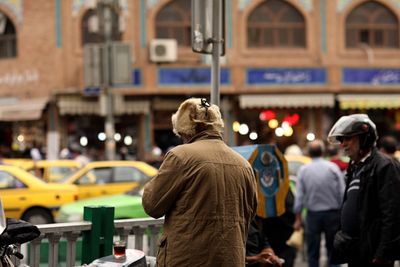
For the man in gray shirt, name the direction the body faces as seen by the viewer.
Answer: away from the camera

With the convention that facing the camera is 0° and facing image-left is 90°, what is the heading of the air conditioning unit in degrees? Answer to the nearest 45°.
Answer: approximately 0°

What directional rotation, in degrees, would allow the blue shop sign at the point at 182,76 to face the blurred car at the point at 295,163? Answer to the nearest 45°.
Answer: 0° — it already faces it

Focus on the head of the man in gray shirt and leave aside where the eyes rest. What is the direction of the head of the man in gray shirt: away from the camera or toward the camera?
away from the camera

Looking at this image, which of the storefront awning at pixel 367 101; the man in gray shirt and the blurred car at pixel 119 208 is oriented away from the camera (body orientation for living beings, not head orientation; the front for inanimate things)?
the man in gray shirt

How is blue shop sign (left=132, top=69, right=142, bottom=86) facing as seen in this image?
toward the camera

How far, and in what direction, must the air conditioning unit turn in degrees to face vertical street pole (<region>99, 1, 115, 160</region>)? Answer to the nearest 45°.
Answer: approximately 45° to its right

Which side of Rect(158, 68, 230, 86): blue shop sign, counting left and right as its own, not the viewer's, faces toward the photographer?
front

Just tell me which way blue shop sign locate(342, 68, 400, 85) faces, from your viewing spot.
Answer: facing the viewer

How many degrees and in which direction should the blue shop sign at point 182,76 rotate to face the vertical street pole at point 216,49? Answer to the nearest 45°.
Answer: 0° — it already faces it

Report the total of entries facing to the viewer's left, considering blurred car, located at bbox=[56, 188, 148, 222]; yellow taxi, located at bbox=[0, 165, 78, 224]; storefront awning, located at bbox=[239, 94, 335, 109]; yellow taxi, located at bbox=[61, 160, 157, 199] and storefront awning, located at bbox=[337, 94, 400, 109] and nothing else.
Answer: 3

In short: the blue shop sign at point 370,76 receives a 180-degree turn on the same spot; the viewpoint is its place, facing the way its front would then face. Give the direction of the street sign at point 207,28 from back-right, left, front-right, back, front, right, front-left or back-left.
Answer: back

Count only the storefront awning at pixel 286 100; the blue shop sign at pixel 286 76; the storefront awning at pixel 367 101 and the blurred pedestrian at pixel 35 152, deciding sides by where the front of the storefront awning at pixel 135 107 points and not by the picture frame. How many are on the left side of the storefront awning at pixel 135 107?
3
